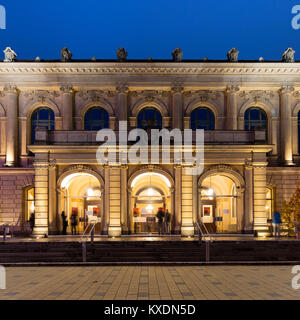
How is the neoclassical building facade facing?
toward the camera
